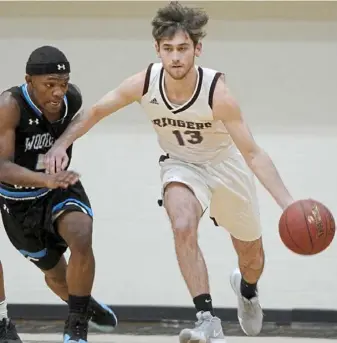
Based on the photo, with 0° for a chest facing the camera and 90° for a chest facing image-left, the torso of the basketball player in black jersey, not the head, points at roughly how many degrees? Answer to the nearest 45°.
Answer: approximately 315°

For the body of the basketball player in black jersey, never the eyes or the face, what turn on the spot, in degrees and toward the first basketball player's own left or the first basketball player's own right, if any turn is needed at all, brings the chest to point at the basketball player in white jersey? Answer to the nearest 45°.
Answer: approximately 45° to the first basketball player's own left

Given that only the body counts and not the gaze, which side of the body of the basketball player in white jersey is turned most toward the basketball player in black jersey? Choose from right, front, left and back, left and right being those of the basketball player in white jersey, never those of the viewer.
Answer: right

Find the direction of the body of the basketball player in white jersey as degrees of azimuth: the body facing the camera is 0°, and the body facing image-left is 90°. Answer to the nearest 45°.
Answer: approximately 0°
